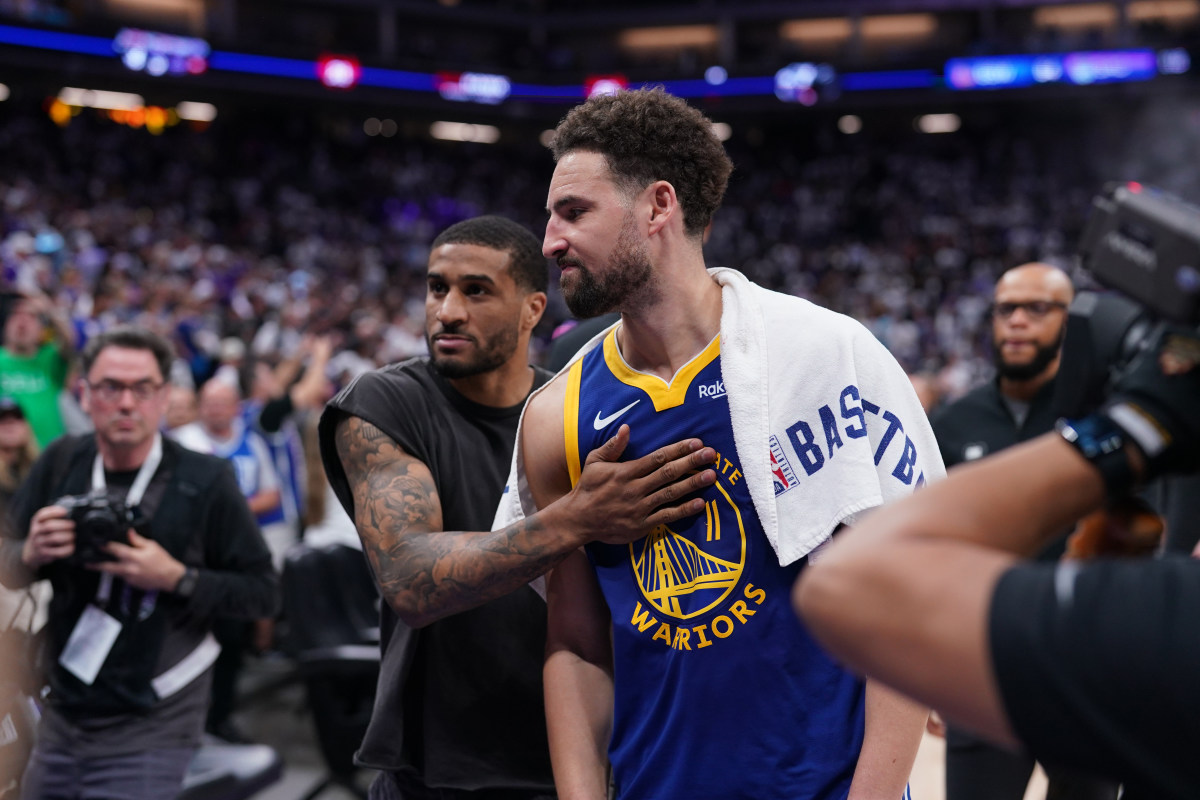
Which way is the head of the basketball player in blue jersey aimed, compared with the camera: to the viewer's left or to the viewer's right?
to the viewer's left

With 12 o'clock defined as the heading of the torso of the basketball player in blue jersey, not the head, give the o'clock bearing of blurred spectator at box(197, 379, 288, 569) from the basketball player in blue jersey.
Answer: The blurred spectator is roughly at 5 o'clock from the basketball player in blue jersey.

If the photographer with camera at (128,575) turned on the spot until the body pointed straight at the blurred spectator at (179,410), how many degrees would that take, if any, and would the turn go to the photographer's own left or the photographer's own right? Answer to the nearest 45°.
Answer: approximately 180°

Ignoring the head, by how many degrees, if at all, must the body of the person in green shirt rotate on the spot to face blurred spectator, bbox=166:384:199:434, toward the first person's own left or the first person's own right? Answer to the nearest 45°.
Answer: approximately 90° to the first person's own left

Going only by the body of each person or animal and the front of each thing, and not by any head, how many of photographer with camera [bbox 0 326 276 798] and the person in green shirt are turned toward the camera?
2

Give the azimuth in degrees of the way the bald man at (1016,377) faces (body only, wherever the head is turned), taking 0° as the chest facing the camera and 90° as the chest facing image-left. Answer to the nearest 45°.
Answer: approximately 0°

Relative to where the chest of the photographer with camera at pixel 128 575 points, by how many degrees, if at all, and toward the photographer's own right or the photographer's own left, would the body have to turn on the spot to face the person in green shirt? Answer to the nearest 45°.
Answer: approximately 180°

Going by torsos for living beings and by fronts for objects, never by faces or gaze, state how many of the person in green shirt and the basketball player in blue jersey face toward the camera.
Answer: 2

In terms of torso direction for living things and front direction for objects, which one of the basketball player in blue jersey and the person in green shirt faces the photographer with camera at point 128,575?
the person in green shirt

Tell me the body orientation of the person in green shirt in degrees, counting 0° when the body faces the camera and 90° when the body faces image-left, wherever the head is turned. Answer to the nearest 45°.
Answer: approximately 0°
